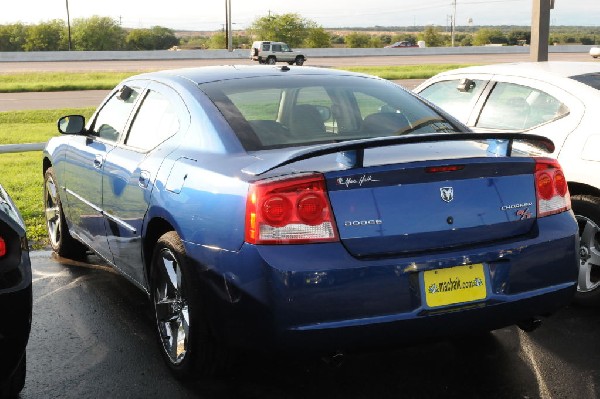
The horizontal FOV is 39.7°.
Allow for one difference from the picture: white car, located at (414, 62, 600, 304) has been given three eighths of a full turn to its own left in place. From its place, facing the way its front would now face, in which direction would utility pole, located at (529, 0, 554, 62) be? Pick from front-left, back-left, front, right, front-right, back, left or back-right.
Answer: back

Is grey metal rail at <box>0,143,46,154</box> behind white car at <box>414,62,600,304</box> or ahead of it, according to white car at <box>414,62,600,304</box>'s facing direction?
ahead

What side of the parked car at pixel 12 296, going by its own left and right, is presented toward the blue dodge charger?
right

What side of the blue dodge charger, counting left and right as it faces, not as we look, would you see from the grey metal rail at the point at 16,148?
front

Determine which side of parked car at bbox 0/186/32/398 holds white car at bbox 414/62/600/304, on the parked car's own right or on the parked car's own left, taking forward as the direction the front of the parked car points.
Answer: on the parked car's own right

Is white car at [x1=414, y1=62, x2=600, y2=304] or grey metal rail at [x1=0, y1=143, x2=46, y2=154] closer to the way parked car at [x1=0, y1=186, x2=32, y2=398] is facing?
the grey metal rail

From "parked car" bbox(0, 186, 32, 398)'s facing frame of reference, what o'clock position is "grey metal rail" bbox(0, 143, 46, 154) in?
The grey metal rail is roughly at 12 o'clock from the parked car.

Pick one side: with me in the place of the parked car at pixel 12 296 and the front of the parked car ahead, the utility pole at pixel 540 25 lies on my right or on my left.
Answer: on my right

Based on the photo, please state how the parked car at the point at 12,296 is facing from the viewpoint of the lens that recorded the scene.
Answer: facing away from the viewer

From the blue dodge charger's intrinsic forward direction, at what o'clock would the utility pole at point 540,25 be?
The utility pole is roughly at 2 o'clock from the blue dodge charger.

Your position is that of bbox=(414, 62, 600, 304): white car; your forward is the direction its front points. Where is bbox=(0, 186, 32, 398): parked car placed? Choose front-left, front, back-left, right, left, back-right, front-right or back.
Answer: left

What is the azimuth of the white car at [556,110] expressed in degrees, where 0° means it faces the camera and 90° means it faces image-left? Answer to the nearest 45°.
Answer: approximately 135°

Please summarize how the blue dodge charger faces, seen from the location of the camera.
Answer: facing away from the viewer and to the left of the viewer
